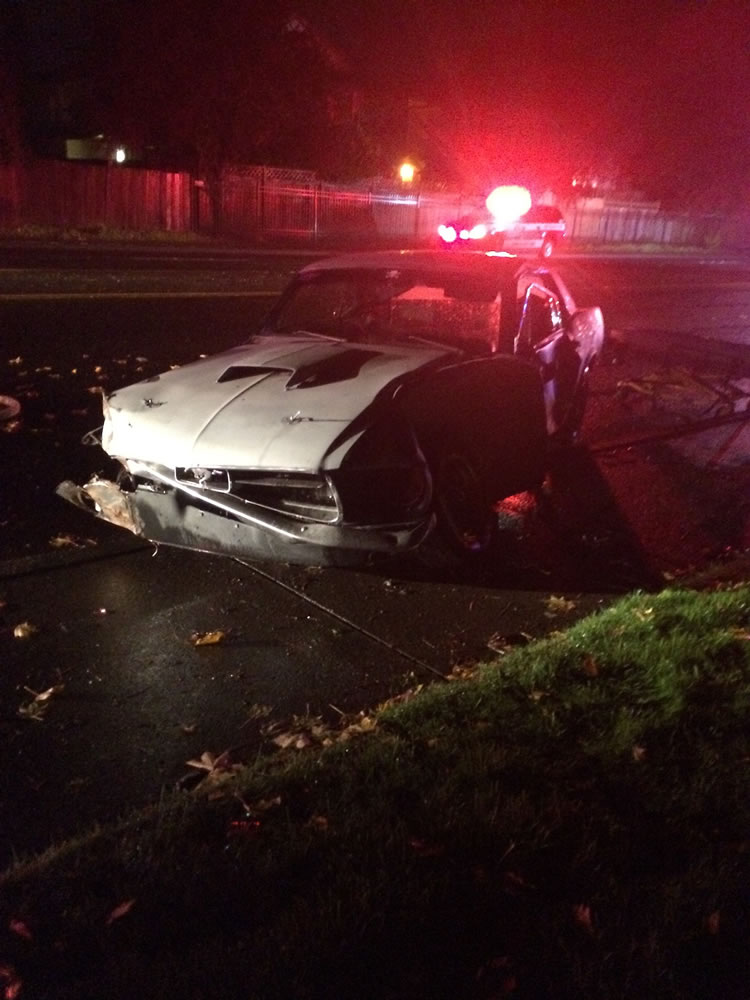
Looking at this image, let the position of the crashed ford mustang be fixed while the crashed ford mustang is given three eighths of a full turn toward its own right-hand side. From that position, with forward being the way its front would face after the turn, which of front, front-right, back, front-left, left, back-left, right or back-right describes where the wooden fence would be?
front

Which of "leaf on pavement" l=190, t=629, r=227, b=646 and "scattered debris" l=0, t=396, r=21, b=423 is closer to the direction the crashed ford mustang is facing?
the leaf on pavement

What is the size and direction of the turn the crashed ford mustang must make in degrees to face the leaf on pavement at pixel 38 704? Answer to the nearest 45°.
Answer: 0° — it already faces it

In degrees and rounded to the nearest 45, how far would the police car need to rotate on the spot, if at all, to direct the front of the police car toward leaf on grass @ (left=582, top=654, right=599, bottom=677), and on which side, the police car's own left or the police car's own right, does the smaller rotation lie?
approximately 45° to the police car's own left

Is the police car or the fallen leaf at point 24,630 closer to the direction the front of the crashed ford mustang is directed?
the fallen leaf

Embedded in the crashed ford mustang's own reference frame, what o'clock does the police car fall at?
The police car is roughly at 5 o'clock from the crashed ford mustang.

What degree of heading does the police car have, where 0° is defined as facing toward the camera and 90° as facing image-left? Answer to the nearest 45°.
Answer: approximately 45°

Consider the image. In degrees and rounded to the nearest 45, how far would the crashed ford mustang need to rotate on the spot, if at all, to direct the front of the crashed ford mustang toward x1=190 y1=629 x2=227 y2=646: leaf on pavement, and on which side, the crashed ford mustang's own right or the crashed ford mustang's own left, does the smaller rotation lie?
0° — it already faces it

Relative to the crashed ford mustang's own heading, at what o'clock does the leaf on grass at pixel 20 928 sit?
The leaf on grass is roughly at 11 o'clock from the crashed ford mustang.

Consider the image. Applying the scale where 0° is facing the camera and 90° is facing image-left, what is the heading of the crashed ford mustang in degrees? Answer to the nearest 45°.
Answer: approximately 45°

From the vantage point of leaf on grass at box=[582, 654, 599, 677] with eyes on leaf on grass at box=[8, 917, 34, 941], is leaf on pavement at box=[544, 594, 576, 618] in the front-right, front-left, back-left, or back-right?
back-right

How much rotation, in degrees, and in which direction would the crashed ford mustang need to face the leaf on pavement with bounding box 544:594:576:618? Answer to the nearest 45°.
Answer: approximately 90° to its left
